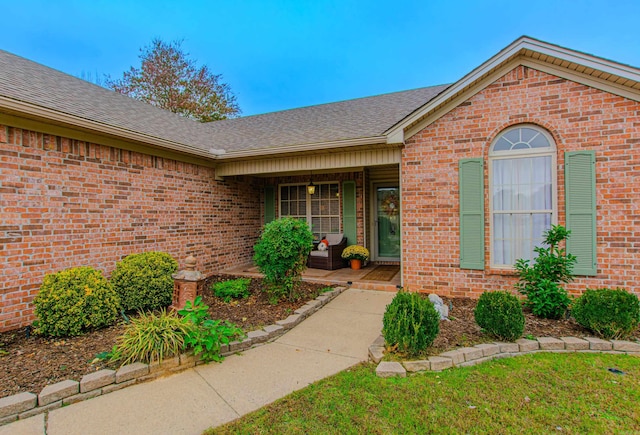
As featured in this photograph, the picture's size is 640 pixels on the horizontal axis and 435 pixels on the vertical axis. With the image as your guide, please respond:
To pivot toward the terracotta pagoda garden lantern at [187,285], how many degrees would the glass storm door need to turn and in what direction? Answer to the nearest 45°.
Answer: approximately 45° to its right

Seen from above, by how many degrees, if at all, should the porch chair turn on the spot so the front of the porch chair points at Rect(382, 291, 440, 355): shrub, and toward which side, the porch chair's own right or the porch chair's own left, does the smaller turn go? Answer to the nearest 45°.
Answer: approximately 45° to the porch chair's own left

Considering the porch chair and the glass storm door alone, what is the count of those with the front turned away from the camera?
0

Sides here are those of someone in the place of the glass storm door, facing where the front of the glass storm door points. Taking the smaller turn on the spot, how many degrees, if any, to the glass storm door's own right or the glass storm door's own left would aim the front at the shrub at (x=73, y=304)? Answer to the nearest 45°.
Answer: approximately 45° to the glass storm door's own right

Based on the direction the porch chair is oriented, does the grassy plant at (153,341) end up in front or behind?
in front

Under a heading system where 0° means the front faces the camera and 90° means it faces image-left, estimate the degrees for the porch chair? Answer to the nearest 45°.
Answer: approximately 45°

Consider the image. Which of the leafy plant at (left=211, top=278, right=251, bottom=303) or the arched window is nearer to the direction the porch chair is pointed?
the leafy plant

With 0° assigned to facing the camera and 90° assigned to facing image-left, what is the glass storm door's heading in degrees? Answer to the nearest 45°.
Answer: approximately 0°

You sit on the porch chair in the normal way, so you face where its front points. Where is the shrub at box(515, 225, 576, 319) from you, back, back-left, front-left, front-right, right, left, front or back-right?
left

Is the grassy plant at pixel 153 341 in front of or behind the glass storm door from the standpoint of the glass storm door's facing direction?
in front

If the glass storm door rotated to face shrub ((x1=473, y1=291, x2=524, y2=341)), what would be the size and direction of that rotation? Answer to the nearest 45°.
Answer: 0° — it already faces it

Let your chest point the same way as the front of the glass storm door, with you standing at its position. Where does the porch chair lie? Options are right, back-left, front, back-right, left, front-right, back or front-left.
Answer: front-right

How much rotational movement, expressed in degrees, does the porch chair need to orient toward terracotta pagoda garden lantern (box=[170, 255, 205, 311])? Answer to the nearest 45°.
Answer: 0° — it already faces it
